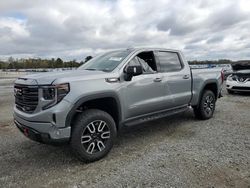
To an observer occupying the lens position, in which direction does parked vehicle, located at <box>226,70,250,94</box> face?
facing the viewer

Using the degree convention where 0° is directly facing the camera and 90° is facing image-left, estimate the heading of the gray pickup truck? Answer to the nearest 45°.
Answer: approximately 45°

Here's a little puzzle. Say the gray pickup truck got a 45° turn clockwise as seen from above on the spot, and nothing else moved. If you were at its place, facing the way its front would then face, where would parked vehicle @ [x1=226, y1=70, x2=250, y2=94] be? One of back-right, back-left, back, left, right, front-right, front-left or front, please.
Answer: back-right
